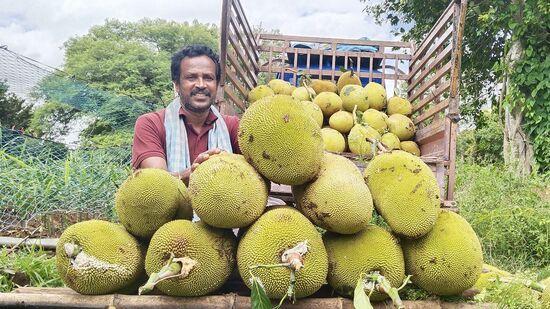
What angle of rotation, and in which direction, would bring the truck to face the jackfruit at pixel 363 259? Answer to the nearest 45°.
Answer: approximately 180°

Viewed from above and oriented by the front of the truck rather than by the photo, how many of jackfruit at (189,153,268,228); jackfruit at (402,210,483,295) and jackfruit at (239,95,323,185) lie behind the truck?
3

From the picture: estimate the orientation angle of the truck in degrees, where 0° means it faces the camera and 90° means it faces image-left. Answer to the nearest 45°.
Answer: approximately 180°

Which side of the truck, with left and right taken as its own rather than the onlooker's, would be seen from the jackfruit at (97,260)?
back

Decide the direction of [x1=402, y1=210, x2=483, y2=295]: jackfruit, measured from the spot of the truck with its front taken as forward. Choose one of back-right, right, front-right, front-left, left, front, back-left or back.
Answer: back

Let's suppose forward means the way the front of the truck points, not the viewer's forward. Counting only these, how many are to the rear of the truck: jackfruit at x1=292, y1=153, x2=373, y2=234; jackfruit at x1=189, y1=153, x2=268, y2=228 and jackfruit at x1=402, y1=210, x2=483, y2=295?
3

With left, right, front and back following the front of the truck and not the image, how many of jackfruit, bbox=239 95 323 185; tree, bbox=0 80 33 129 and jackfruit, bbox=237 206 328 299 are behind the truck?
2

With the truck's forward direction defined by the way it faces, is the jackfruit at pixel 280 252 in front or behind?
behind

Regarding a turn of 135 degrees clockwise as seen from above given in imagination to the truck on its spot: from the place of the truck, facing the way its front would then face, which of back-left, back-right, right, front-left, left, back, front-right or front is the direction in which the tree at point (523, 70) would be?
left

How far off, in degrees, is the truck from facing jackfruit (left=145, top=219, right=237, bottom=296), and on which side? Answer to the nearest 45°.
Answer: approximately 180°

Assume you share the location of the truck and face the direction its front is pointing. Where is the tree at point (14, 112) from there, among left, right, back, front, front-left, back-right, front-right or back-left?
front-left

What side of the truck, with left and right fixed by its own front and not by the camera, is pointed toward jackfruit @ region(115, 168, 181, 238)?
back

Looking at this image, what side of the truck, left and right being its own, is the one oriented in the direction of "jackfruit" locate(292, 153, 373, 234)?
back

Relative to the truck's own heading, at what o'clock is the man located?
The man is roughly at 7 o'clock from the truck.

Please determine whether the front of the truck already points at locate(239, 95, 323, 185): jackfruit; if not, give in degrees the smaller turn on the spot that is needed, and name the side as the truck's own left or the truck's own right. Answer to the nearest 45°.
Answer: approximately 180°
